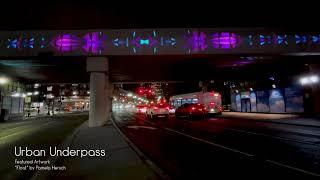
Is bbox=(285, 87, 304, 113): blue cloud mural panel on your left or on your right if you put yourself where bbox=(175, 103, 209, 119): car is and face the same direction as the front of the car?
on your right

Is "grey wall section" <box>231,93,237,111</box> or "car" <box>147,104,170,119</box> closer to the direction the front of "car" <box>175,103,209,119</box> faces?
the car

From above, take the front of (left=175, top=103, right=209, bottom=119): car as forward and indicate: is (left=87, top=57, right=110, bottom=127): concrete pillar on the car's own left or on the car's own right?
on the car's own left

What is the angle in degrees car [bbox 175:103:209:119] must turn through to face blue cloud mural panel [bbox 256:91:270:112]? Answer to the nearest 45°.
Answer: approximately 90° to its right

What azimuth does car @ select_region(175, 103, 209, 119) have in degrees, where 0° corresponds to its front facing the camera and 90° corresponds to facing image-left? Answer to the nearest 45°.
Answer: approximately 135°

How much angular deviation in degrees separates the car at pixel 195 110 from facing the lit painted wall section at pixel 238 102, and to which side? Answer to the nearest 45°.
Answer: approximately 90° to its right

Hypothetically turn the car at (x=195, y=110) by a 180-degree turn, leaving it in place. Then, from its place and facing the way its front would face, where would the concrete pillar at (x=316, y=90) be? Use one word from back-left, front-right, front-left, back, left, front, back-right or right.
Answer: front-left

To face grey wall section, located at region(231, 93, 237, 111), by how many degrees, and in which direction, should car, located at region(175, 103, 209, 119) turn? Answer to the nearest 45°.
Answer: approximately 90° to its right

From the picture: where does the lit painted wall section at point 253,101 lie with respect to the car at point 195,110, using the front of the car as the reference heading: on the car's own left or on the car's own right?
on the car's own right
